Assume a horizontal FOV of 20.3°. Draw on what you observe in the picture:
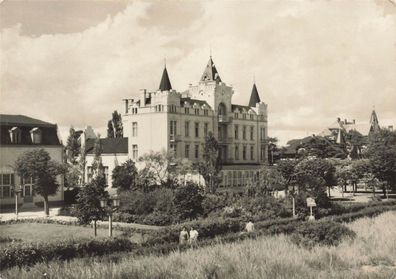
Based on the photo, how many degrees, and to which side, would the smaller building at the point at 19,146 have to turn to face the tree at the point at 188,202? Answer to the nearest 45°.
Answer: approximately 45° to its left

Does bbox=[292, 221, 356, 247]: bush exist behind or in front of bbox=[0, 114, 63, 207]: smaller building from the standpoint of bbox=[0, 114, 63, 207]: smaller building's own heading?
in front

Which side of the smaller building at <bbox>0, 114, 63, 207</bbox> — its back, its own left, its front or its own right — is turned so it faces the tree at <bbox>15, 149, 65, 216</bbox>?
front

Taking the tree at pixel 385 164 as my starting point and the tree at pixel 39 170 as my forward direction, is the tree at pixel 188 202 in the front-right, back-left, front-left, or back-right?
front-left

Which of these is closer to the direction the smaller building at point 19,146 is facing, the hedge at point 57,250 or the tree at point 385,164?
the hedge

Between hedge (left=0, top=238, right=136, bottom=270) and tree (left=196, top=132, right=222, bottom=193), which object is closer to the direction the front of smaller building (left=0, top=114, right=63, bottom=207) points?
the hedge

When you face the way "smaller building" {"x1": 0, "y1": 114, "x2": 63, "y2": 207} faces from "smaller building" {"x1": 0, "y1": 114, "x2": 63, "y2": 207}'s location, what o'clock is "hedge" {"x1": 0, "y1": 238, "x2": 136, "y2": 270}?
The hedge is roughly at 12 o'clock from the smaller building.

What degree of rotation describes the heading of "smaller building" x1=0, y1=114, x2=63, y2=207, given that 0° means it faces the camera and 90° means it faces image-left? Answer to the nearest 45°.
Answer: approximately 0°

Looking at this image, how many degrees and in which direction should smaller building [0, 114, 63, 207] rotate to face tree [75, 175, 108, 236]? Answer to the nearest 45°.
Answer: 0° — it already faces it

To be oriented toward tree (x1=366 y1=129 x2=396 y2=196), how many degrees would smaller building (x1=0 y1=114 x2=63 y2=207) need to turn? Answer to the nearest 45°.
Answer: approximately 90° to its left

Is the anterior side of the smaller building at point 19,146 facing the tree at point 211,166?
no
